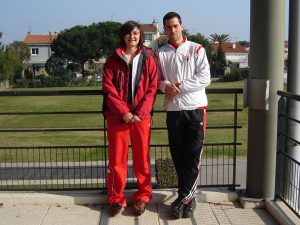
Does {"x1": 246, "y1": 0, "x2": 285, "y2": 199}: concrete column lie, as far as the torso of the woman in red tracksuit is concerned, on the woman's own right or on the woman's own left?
on the woman's own left

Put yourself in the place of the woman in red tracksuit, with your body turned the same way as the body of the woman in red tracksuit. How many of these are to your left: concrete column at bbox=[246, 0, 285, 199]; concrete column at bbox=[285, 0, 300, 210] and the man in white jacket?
3

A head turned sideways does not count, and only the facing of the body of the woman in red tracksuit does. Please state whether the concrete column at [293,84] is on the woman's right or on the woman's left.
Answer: on the woman's left

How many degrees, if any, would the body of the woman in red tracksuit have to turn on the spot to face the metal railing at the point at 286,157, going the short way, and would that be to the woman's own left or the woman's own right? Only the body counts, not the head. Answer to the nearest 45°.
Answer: approximately 90° to the woman's own left

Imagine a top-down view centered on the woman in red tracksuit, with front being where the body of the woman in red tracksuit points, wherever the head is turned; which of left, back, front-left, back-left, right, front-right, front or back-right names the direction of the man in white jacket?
left

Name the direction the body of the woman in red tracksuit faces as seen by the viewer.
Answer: toward the camera
